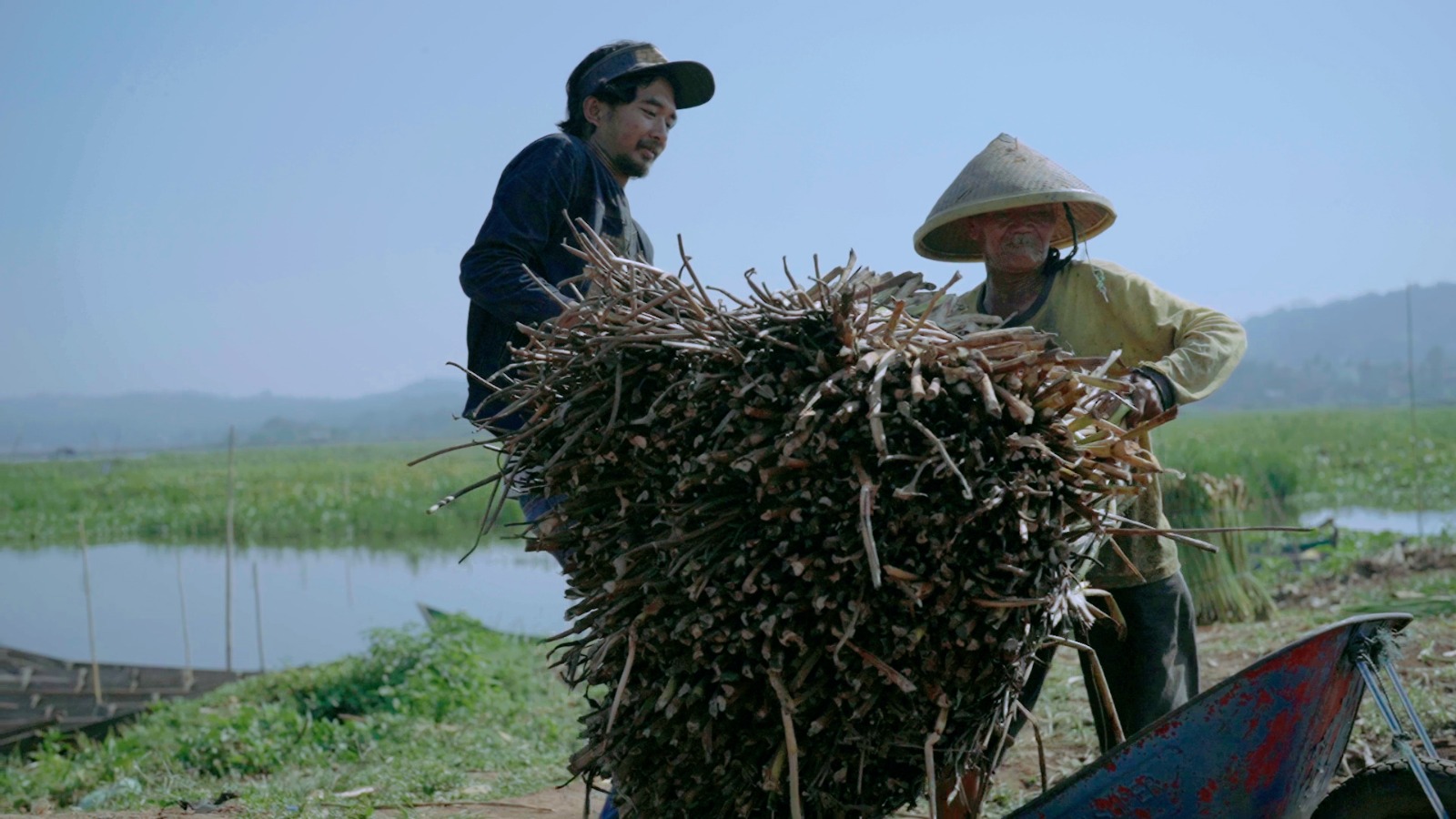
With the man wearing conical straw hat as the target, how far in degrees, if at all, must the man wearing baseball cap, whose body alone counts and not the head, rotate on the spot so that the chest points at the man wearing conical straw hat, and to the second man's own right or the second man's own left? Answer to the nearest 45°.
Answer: approximately 45° to the second man's own left

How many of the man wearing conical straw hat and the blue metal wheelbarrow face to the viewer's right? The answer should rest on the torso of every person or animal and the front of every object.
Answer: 1

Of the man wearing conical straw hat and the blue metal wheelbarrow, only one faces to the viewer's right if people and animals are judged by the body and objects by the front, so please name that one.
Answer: the blue metal wheelbarrow

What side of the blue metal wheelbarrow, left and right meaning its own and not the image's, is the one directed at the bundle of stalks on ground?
left

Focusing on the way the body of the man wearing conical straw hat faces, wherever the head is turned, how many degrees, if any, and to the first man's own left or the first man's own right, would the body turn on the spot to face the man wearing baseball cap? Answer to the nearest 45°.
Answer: approximately 45° to the first man's own right

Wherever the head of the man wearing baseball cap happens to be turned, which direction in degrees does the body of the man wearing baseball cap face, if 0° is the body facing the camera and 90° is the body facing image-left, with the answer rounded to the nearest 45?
approximately 315°

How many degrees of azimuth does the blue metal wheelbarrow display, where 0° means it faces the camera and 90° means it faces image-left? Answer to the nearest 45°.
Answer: approximately 270°

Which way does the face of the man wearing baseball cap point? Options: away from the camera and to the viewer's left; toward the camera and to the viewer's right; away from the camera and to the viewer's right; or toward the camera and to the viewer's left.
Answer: toward the camera and to the viewer's right
